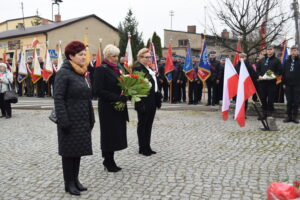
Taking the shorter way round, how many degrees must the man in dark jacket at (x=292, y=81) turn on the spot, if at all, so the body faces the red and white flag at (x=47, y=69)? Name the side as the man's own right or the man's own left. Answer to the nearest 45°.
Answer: approximately 90° to the man's own right

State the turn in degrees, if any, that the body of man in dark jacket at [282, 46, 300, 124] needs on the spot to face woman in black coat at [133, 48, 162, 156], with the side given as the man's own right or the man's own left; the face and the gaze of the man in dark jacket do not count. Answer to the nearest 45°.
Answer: approximately 45° to the man's own right

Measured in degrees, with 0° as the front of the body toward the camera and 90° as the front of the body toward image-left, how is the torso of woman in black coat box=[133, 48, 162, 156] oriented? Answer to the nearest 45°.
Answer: approximately 315°

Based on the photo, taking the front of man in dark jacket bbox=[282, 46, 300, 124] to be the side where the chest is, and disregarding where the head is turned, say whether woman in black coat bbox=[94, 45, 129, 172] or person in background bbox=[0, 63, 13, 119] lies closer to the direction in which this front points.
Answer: the woman in black coat

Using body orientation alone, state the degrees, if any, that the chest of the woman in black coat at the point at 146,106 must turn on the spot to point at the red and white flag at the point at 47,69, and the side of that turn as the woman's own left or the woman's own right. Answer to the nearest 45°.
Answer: approximately 180°

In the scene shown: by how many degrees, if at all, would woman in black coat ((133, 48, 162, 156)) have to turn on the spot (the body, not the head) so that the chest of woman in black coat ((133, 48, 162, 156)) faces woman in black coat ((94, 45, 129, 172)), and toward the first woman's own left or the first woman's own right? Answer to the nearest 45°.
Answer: approximately 90° to the first woman's own right

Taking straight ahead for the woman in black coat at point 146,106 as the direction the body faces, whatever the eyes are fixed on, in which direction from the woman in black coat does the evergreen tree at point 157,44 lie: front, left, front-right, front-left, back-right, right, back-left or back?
back-left
